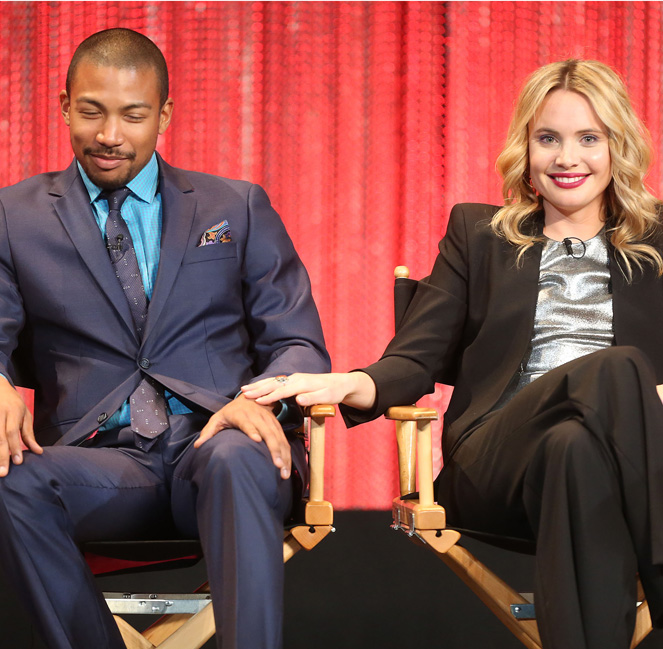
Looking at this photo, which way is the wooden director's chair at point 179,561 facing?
toward the camera

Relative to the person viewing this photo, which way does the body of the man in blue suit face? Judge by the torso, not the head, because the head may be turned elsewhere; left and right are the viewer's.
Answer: facing the viewer
